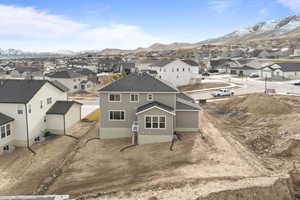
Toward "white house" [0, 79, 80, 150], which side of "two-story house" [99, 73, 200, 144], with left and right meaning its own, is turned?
left

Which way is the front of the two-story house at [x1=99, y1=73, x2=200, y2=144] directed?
away from the camera

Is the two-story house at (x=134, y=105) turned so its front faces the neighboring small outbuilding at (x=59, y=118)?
no
